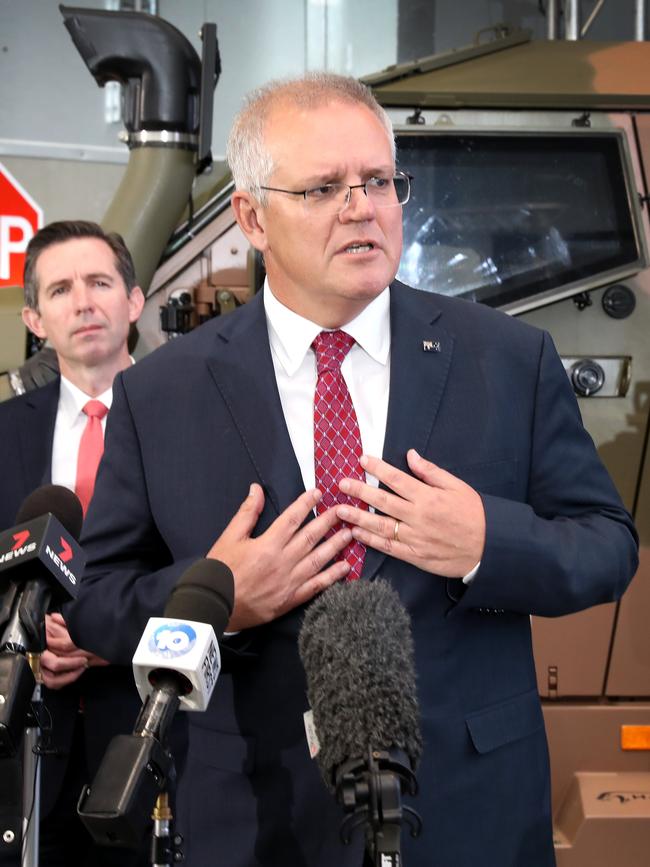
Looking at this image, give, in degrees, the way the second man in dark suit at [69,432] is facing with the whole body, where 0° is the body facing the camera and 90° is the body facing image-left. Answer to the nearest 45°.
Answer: approximately 0°

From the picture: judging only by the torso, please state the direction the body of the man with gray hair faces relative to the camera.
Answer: toward the camera

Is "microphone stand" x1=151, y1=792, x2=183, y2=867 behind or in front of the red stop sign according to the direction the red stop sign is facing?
in front

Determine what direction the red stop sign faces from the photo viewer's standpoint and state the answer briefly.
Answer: facing the viewer

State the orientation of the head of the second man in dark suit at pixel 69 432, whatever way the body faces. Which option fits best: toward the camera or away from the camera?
toward the camera

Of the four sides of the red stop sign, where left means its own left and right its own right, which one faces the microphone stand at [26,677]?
front

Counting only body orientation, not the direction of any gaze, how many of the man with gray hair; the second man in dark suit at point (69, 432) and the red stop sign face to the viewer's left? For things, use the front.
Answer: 0

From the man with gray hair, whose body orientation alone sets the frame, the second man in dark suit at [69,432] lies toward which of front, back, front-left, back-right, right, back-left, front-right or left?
back-right

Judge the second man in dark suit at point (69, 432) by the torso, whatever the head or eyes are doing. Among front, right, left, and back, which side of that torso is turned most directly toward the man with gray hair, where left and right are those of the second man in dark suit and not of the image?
front

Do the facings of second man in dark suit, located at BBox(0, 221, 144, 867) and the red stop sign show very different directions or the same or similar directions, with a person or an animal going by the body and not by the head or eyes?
same or similar directions
